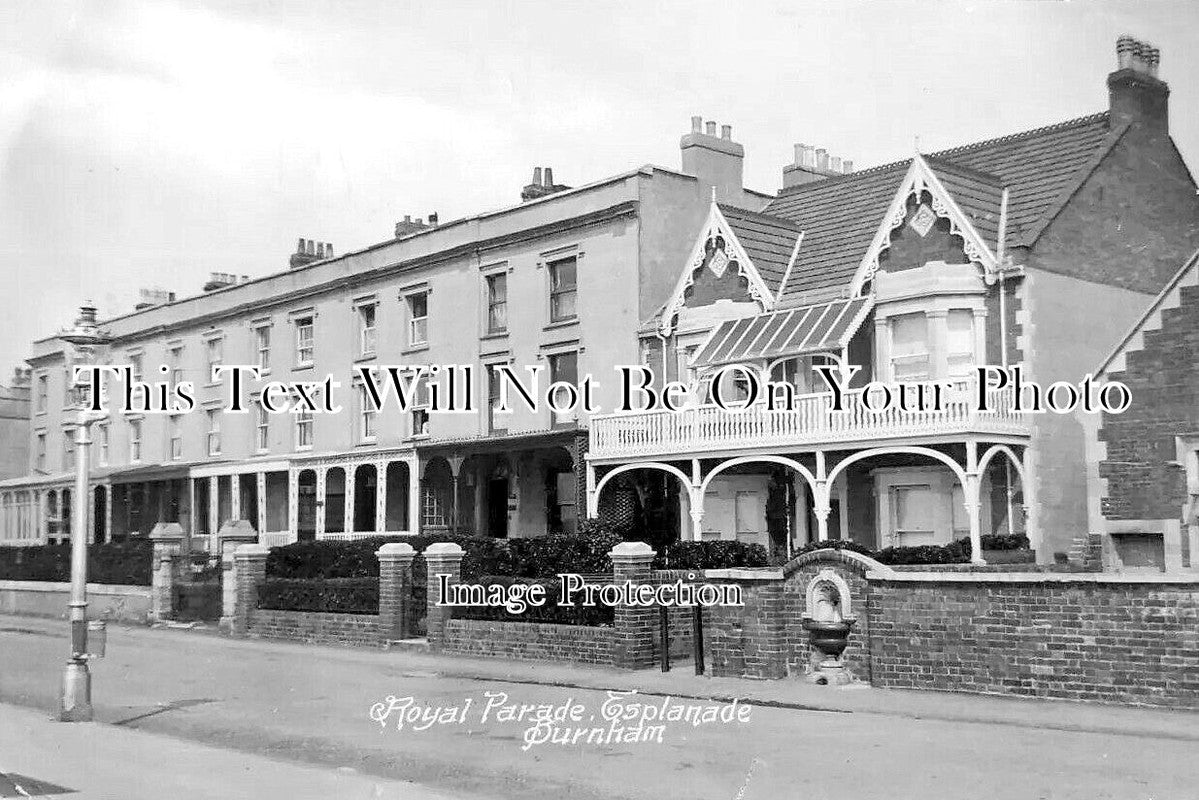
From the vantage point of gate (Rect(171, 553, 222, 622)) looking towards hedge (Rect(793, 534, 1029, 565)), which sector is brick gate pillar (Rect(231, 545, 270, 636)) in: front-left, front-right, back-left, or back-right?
front-right

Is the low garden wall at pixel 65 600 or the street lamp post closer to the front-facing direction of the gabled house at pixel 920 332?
the street lamp post

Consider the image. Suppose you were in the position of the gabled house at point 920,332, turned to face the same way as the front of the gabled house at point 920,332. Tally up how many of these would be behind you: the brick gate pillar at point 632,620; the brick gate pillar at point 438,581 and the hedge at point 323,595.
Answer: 0

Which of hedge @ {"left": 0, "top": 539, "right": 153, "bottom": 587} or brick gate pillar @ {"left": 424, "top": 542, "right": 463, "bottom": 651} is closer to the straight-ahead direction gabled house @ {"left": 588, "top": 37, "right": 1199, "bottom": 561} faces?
the brick gate pillar

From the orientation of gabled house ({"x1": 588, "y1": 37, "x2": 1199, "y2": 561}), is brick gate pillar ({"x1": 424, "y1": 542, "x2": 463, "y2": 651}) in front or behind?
in front

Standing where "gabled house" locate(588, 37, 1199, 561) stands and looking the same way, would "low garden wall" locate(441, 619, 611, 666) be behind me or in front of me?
in front

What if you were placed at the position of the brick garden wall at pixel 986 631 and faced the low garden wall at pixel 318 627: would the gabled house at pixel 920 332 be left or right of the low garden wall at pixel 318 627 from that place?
right

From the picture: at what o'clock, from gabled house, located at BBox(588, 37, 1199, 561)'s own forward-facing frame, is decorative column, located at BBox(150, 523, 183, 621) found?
The decorative column is roughly at 2 o'clock from the gabled house.

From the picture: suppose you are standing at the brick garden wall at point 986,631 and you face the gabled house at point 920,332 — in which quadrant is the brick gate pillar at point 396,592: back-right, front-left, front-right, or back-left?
front-left

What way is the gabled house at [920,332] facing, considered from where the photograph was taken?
facing the viewer and to the left of the viewer

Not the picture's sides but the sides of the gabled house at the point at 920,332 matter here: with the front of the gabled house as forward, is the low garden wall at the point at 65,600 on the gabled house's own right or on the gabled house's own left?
on the gabled house's own right

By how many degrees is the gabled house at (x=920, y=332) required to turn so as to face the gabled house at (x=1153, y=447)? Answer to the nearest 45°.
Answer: approximately 90° to its left

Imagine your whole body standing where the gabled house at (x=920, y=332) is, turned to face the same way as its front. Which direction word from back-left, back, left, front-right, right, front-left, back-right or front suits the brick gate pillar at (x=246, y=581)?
front-right

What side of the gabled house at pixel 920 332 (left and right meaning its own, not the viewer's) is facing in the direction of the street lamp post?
front

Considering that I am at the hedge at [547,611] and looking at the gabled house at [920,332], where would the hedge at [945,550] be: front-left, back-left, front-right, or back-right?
front-right

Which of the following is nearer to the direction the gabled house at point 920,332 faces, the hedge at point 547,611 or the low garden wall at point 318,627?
the hedge
